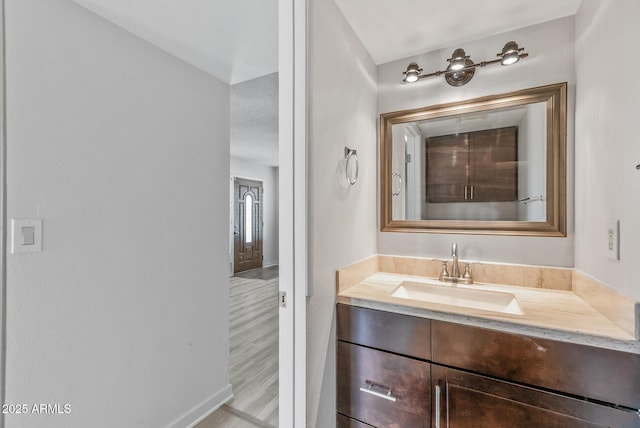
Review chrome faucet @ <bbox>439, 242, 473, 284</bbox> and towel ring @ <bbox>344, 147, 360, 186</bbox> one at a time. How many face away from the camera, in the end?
0

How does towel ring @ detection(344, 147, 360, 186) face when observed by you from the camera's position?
facing the viewer and to the right of the viewer

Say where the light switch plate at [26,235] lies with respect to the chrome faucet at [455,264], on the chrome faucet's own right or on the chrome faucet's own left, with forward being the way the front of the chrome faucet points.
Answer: on the chrome faucet's own right

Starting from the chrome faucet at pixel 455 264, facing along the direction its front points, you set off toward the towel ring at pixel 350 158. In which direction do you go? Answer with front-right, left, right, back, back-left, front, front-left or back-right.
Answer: front-right

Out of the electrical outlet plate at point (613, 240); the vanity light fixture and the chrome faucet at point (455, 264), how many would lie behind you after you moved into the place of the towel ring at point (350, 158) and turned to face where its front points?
0

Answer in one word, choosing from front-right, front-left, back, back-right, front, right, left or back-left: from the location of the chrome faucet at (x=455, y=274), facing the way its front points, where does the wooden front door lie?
back-right

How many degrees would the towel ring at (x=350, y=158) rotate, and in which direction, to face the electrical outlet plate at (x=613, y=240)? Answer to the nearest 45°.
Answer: approximately 45° to its left

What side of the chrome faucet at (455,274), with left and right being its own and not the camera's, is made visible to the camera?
front

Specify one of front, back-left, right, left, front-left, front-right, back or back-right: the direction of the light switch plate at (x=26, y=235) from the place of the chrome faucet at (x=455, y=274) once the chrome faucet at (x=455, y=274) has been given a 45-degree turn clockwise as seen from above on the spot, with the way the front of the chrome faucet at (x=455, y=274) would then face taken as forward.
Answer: front

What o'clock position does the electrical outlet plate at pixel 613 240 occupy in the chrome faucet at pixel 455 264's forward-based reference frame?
The electrical outlet plate is roughly at 10 o'clock from the chrome faucet.

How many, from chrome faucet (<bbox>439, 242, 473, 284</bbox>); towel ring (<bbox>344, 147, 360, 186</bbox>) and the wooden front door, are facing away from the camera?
0
